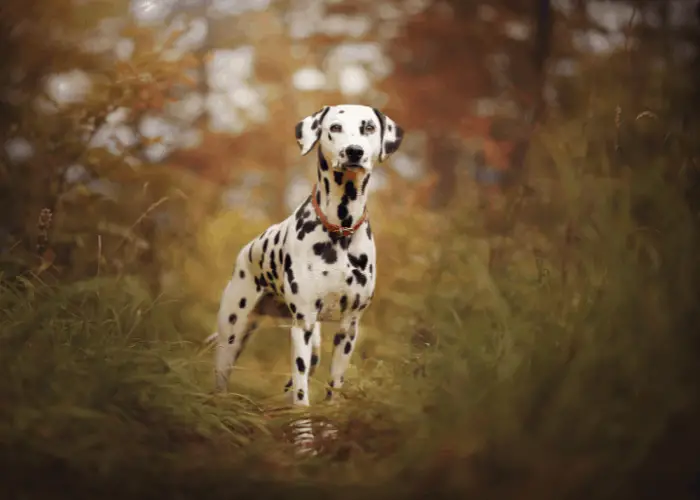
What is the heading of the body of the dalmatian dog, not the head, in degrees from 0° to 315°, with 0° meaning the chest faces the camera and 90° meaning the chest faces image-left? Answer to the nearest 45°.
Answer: approximately 315°
